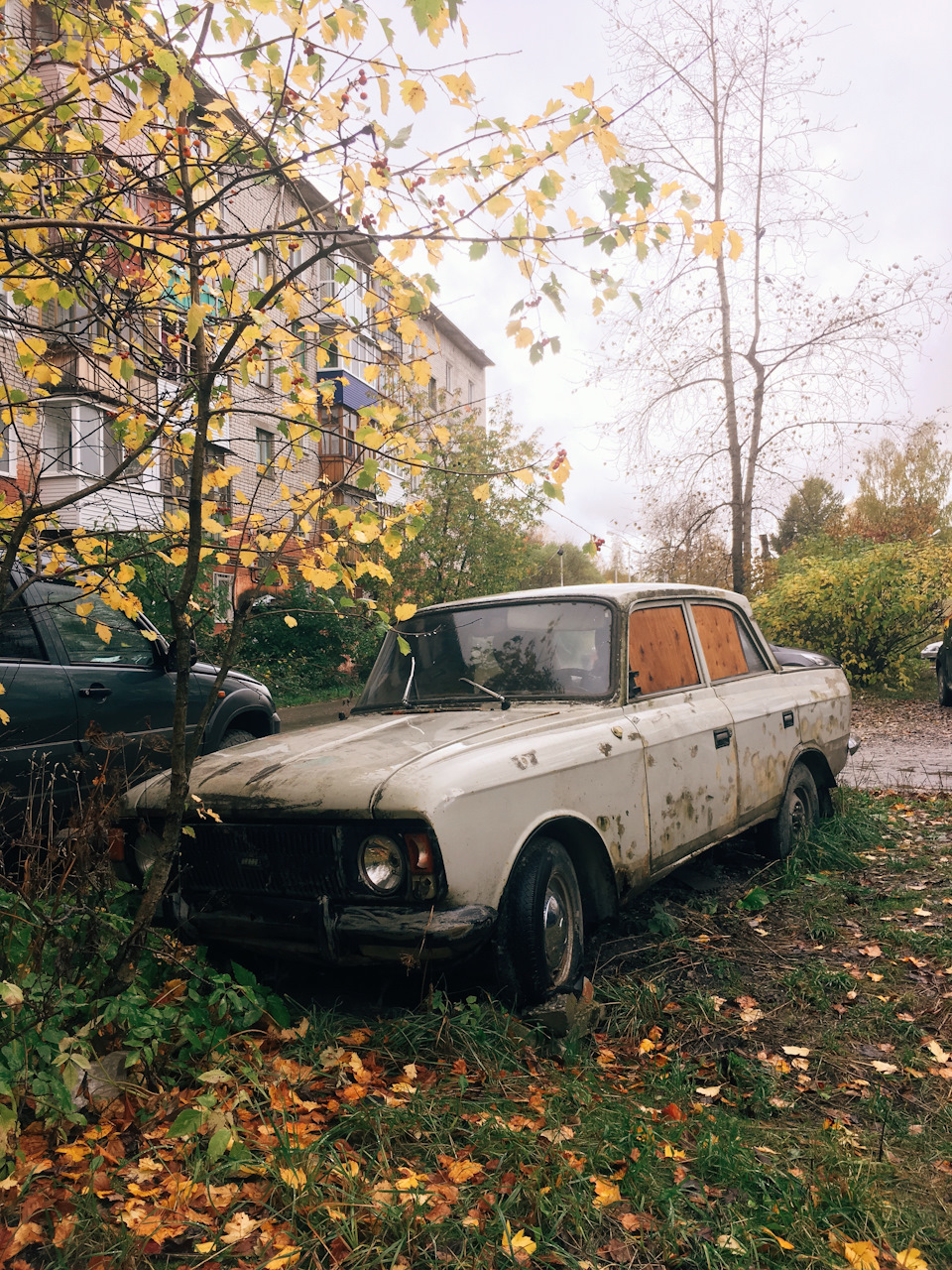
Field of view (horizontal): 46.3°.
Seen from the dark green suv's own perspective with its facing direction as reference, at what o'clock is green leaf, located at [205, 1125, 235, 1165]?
The green leaf is roughly at 4 o'clock from the dark green suv.

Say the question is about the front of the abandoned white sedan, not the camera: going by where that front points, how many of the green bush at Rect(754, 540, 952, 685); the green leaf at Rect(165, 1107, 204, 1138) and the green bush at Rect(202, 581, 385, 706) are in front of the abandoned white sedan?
1

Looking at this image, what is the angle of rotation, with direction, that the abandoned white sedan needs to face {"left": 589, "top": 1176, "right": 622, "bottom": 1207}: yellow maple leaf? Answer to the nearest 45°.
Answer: approximately 45° to its left

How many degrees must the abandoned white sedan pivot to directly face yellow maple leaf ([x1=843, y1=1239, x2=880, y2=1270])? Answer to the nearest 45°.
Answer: approximately 90° to its left

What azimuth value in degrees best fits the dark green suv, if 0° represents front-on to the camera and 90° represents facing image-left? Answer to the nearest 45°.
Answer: approximately 225°

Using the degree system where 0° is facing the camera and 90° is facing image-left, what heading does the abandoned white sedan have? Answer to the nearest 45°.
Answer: approximately 45°

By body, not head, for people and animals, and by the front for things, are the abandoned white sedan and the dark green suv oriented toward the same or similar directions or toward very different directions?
very different directions

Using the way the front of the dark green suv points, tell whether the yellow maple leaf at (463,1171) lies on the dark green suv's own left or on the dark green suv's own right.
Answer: on the dark green suv's own right

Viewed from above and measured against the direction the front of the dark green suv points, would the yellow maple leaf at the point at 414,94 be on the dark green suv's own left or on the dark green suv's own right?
on the dark green suv's own right
